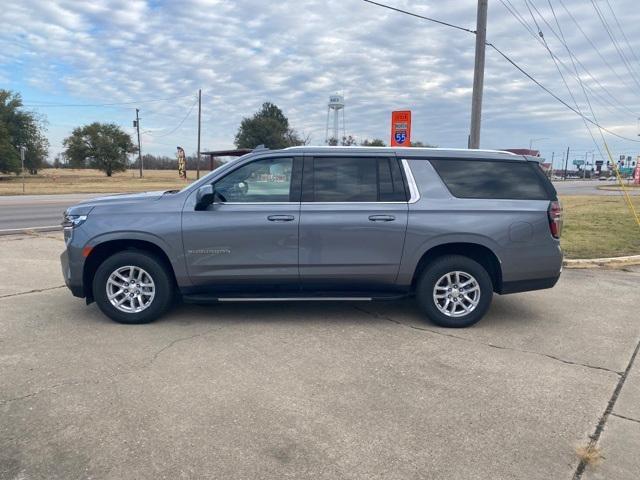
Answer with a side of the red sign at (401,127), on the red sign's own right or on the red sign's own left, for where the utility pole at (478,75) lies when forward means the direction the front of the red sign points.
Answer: on the red sign's own left

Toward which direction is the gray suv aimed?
to the viewer's left

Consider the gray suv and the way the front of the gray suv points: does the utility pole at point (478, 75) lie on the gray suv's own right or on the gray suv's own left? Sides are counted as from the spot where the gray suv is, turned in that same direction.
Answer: on the gray suv's own right

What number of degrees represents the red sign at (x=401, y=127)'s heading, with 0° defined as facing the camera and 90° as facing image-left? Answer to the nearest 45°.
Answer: approximately 0°
